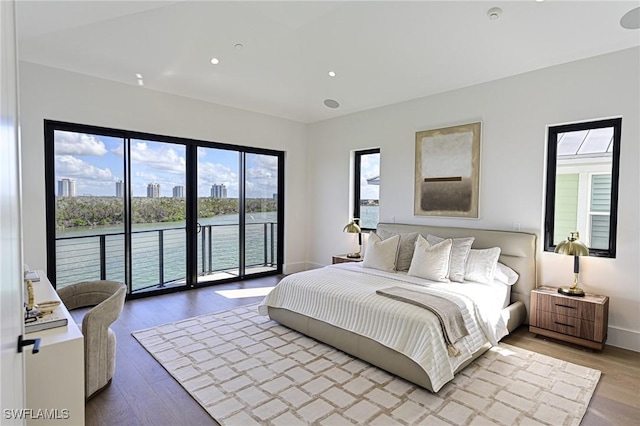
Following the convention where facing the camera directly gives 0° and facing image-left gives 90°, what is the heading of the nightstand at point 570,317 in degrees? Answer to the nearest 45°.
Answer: approximately 45°

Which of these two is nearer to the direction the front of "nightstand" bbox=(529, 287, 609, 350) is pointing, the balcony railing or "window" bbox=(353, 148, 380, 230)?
the balcony railing
